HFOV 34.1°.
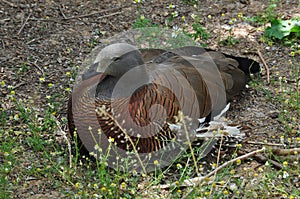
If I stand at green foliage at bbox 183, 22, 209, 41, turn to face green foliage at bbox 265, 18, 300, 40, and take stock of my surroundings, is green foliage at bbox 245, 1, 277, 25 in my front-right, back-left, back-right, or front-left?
front-left

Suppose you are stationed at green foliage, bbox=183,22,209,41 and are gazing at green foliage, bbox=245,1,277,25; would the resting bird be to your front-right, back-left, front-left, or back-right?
back-right

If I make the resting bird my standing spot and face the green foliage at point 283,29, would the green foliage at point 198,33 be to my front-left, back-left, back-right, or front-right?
front-left

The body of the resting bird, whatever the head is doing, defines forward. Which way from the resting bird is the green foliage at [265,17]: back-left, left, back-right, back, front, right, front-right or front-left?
back

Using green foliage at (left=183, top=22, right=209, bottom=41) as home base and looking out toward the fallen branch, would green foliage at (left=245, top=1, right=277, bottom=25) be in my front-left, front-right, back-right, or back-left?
back-left

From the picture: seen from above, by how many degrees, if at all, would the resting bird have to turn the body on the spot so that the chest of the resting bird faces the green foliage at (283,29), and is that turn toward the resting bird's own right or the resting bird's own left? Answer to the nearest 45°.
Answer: approximately 180°

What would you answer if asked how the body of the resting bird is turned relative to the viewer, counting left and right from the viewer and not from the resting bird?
facing the viewer and to the left of the viewer

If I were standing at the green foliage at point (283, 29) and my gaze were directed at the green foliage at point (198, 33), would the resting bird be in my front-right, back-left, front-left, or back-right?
front-left

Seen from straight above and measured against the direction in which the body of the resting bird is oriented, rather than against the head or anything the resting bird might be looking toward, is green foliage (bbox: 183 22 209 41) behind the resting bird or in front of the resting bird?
behind

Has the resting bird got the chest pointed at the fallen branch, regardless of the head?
no

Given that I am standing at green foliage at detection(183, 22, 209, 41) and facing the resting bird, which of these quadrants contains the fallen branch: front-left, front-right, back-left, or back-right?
front-left

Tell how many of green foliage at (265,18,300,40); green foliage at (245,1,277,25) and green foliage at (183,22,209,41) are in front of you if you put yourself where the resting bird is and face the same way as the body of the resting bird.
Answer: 0
